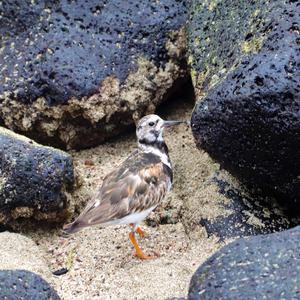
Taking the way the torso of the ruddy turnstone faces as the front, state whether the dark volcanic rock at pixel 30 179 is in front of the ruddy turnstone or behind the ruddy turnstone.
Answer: behind

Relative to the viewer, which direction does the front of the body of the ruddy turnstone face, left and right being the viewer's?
facing to the right of the viewer
